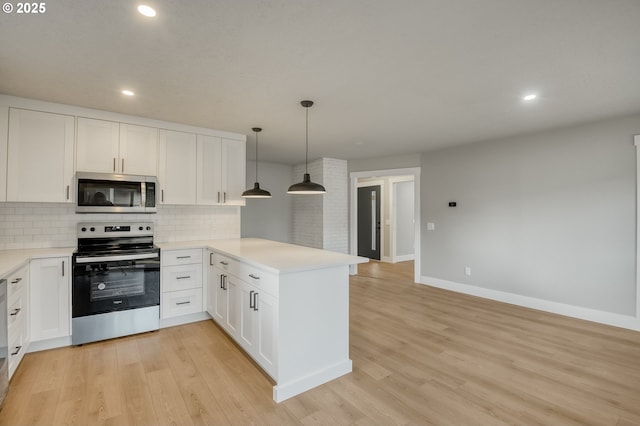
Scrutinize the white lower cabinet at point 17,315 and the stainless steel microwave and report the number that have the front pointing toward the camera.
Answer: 1

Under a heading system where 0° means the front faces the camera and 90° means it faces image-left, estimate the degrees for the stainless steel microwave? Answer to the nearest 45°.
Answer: approximately 0°

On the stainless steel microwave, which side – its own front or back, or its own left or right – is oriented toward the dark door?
left

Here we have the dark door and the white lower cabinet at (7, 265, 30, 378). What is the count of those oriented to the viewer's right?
1

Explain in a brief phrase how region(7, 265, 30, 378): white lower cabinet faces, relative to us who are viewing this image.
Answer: facing to the right of the viewer

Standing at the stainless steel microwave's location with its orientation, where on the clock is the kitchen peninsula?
The kitchen peninsula is roughly at 11 o'clock from the stainless steel microwave.

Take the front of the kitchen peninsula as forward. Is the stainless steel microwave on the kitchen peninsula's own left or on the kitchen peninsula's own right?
on the kitchen peninsula's own right
